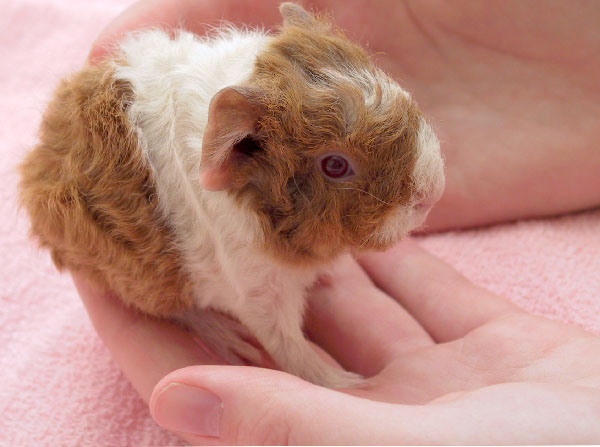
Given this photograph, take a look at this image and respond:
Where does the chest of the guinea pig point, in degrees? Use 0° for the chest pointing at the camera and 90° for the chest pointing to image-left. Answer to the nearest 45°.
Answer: approximately 270°
